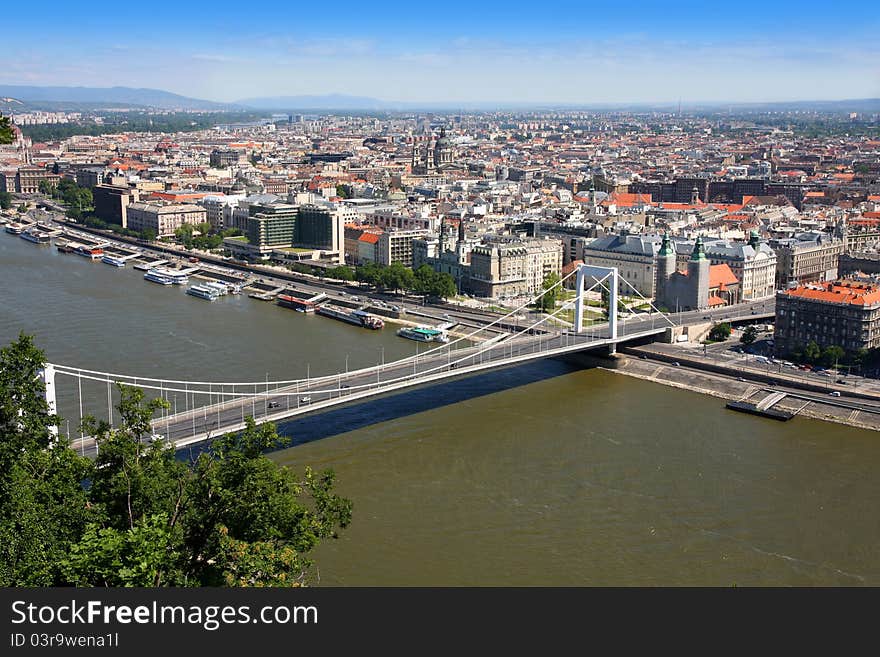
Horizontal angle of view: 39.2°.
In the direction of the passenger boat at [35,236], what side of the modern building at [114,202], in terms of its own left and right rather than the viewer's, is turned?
front

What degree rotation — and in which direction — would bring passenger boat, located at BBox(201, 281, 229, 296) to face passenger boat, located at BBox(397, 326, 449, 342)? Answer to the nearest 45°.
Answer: approximately 180°

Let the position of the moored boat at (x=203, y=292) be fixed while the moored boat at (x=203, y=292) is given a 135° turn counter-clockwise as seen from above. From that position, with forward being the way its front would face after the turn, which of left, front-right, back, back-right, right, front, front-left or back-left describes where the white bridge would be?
front

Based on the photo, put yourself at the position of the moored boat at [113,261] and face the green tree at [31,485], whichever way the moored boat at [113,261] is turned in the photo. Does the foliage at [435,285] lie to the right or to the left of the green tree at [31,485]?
left

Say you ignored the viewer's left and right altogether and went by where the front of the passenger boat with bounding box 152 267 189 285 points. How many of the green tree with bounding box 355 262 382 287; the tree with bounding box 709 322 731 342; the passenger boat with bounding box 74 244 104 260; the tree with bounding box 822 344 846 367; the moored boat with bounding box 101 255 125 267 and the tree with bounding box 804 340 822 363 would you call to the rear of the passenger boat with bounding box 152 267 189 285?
4

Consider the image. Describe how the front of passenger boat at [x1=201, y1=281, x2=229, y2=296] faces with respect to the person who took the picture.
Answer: facing away from the viewer and to the left of the viewer

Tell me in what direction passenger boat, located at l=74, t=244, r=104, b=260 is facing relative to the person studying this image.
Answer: facing away from the viewer and to the left of the viewer

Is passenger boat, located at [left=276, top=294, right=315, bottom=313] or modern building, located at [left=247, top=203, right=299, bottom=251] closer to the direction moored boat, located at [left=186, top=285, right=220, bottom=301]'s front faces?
the modern building

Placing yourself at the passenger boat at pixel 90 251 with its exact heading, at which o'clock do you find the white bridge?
The white bridge is roughly at 7 o'clock from the passenger boat.

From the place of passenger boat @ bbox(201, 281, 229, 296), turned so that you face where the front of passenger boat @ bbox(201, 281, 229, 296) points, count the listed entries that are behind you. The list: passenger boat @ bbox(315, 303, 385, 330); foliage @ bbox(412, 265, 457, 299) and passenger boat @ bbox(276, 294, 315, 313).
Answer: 3

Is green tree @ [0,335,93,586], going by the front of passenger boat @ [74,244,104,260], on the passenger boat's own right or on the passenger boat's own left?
on the passenger boat's own left

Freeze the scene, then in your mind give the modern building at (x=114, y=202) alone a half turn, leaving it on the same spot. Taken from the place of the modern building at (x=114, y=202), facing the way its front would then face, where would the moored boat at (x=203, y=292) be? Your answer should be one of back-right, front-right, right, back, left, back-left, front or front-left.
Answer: back-right

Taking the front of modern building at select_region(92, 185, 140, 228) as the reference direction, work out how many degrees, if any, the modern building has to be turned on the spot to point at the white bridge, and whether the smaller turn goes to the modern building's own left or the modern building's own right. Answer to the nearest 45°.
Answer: approximately 45° to the modern building's own left

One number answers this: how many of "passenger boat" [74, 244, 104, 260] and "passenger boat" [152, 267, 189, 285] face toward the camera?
0

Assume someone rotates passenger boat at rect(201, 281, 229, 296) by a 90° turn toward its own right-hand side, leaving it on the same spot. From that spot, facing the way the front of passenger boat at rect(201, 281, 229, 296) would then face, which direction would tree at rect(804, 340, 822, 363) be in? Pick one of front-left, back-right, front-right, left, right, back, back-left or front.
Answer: right

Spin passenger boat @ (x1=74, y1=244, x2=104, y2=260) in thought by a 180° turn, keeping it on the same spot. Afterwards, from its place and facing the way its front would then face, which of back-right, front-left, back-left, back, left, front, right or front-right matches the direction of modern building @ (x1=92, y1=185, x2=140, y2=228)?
back-left

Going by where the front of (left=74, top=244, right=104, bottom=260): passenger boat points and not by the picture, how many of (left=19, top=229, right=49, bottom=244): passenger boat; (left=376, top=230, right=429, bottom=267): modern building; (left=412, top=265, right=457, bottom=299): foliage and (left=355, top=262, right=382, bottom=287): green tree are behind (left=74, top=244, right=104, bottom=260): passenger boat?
3

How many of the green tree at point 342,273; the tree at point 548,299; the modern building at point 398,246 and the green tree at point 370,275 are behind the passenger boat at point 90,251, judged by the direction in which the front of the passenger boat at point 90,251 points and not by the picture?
4

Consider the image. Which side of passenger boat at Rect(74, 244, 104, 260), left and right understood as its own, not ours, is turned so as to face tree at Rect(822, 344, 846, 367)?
back

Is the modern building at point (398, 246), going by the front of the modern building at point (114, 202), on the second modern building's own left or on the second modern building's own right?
on the second modern building's own left

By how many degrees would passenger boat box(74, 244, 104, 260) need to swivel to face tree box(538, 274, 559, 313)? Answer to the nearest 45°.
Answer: approximately 180°
